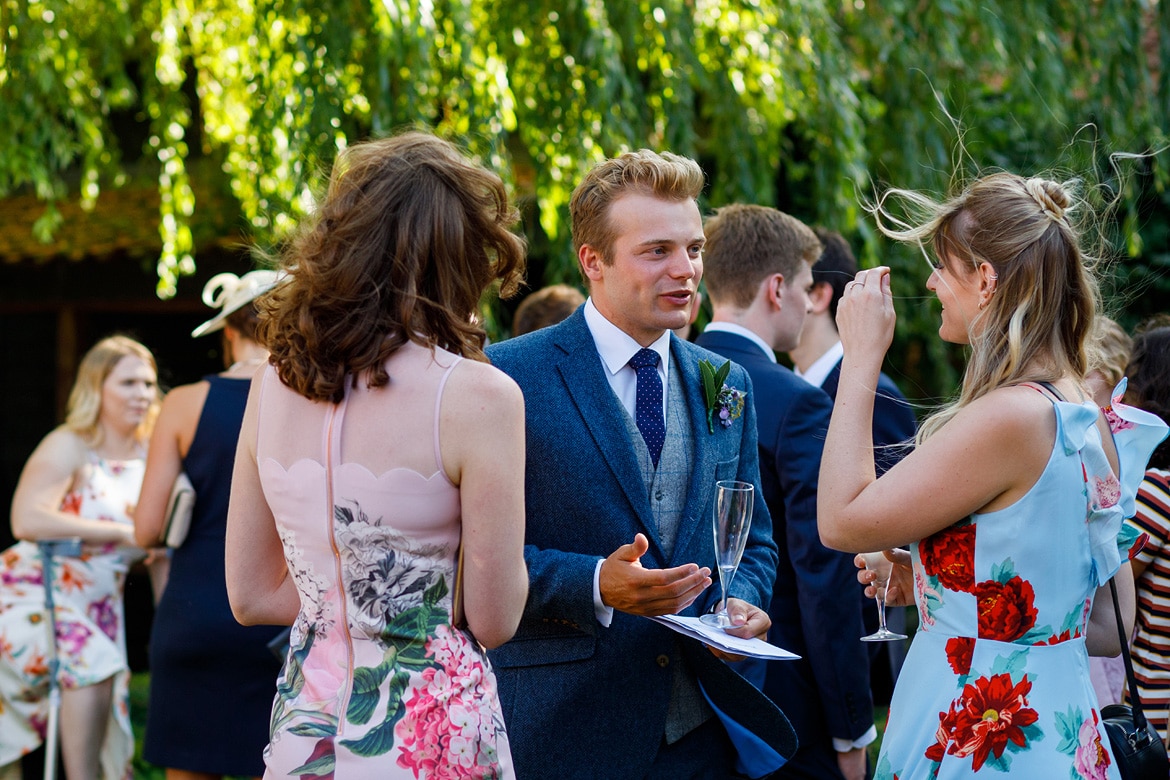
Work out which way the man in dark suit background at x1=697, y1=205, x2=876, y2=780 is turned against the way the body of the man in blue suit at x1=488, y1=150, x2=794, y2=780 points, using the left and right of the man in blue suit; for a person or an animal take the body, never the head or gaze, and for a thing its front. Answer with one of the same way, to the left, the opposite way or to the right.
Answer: to the left

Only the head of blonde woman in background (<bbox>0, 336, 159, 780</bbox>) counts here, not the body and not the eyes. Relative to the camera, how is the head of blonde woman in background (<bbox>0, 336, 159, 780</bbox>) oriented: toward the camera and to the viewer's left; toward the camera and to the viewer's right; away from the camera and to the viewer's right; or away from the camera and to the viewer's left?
toward the camera and to the viewer's right

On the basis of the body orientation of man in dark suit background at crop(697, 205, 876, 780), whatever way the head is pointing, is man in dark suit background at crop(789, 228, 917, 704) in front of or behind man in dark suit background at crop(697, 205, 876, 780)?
in front

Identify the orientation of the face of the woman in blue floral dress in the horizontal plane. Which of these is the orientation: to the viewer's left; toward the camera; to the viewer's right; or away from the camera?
to the viewer's left

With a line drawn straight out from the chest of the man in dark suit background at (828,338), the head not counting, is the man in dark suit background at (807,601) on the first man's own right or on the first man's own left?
on the first man's own left

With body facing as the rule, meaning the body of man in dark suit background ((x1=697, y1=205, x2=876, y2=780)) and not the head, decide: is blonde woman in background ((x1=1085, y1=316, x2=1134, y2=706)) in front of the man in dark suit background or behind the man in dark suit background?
in front

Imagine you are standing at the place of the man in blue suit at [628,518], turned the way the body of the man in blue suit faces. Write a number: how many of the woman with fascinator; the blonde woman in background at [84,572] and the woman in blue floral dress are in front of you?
1

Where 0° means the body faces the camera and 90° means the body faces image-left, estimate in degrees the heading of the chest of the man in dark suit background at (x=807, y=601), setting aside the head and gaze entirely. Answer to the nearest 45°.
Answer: approximately 225°
